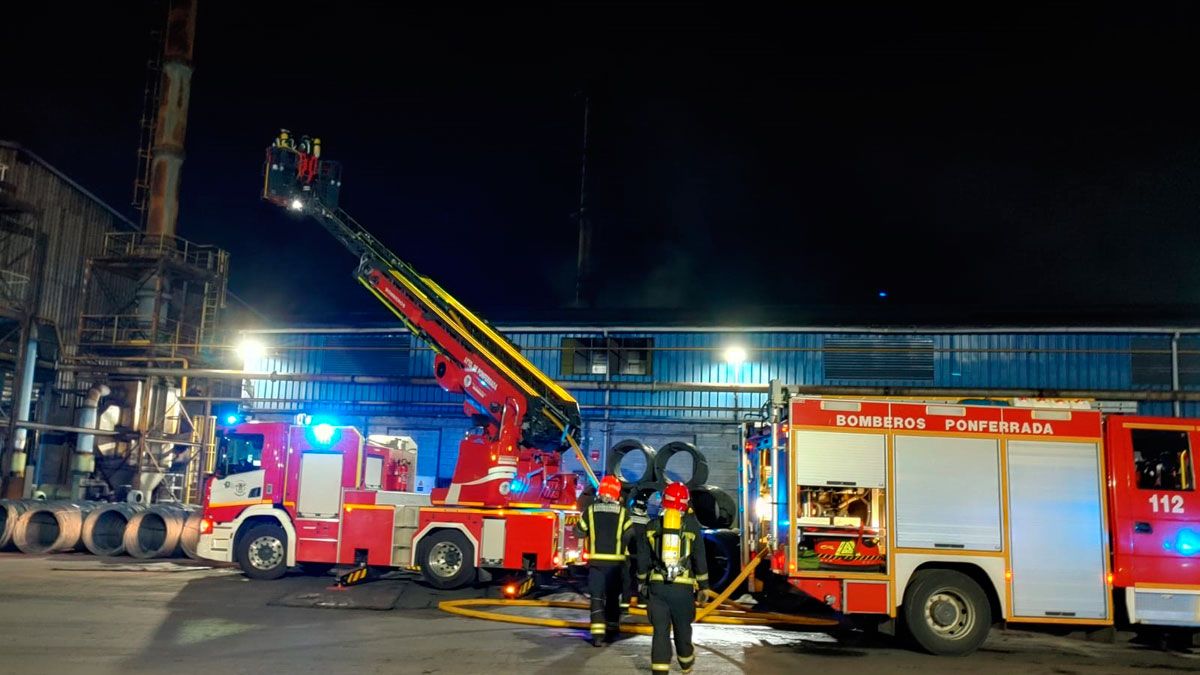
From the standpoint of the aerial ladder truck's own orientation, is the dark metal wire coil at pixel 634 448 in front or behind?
behind

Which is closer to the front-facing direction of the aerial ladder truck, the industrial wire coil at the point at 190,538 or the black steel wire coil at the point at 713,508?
the industrial wire coil

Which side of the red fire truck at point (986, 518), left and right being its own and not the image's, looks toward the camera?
right

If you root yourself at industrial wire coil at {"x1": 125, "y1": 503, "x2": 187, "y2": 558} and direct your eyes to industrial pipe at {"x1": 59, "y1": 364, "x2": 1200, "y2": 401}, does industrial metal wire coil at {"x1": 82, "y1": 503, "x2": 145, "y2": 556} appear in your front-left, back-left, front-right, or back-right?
back-left

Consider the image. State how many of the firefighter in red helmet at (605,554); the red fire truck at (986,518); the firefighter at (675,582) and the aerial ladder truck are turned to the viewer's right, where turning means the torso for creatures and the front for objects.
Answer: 1

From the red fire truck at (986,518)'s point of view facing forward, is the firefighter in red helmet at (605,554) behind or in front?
behind

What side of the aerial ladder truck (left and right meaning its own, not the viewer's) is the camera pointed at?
left

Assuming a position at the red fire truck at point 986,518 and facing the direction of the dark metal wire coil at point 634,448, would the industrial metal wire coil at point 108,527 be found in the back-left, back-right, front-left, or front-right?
front-left

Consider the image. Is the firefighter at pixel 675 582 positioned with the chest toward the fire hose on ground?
yes

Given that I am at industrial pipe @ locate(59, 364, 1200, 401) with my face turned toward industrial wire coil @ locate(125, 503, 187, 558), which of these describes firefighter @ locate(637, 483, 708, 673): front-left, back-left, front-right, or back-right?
front-left

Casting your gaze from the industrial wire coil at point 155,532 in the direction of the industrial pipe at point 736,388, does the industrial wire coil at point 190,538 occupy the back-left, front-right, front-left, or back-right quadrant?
front-right

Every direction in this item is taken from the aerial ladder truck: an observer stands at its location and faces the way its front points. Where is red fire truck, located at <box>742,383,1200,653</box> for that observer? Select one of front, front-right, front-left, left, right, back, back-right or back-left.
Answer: back-left

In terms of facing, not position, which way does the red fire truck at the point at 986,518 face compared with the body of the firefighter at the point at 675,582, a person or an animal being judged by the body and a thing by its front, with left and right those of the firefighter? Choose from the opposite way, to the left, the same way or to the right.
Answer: to the right

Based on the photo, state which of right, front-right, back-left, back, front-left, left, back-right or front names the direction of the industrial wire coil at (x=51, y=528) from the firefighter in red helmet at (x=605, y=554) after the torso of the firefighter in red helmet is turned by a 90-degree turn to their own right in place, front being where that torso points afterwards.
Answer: back-left

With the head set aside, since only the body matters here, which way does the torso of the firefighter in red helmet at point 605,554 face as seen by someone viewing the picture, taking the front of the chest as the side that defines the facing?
away from the camera

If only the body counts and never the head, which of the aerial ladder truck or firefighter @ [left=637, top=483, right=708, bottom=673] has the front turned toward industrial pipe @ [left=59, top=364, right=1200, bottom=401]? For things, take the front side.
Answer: the firefighter

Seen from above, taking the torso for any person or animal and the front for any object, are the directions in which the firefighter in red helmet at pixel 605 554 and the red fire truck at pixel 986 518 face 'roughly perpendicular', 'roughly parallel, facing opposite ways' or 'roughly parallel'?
roughly perpendicular

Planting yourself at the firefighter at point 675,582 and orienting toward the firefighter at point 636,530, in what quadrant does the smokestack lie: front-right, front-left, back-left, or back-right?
front-left

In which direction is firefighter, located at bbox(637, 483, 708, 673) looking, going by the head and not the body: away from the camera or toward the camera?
away from the camera

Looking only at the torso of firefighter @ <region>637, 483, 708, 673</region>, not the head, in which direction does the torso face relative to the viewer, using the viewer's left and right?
facing away from the viewer
